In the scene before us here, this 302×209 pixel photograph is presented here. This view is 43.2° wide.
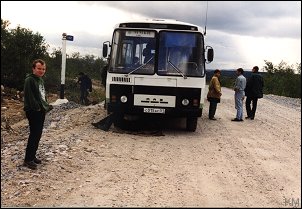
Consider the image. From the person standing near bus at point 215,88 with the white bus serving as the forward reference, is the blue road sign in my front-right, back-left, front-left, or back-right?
front-right

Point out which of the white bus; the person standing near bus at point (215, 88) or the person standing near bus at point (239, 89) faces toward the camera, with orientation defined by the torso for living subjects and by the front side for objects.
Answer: the white bus

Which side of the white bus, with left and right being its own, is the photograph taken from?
front

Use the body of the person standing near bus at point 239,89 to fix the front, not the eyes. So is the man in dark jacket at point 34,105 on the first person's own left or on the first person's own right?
on the first person's own left

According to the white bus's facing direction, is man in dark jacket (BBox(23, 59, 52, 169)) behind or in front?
in front

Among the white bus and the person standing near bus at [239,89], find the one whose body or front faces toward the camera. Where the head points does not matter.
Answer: the white bus

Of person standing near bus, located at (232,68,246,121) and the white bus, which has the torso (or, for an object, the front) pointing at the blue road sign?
the person standing near bus

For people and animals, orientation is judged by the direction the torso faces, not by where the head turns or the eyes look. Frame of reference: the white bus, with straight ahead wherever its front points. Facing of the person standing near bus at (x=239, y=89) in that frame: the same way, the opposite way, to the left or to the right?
to the right

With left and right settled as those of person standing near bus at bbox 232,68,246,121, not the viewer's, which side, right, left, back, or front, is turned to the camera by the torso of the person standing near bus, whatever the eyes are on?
left

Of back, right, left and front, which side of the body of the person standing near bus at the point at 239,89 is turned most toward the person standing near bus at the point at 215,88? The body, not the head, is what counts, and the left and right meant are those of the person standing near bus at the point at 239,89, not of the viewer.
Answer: front
